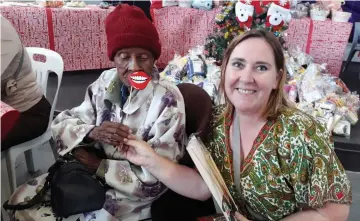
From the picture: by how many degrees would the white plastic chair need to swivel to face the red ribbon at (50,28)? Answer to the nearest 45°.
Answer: approximately 135° to its right

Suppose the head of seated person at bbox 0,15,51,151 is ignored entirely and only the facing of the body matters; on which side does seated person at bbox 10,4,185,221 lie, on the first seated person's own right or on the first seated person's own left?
on the first seated person's own left

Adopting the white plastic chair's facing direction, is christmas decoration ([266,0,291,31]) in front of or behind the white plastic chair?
behind

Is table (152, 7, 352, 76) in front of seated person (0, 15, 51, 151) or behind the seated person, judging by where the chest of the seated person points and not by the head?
behind

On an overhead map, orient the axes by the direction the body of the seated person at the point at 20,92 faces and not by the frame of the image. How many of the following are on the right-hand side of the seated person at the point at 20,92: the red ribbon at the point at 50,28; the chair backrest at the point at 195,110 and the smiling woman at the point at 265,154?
1

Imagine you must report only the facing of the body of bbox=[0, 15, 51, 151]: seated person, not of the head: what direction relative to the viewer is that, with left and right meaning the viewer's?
facing to the left of the viewer

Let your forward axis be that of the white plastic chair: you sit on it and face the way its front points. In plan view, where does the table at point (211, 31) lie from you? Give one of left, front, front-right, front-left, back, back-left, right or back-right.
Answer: back

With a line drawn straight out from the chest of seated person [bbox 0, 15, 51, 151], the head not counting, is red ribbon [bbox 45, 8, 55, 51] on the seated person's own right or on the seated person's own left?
on the seated person's own right

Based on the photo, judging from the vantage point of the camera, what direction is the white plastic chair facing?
facing the viewer and to the left of the viewer

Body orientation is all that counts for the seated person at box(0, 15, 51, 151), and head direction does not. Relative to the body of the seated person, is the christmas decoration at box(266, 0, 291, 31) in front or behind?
behind
